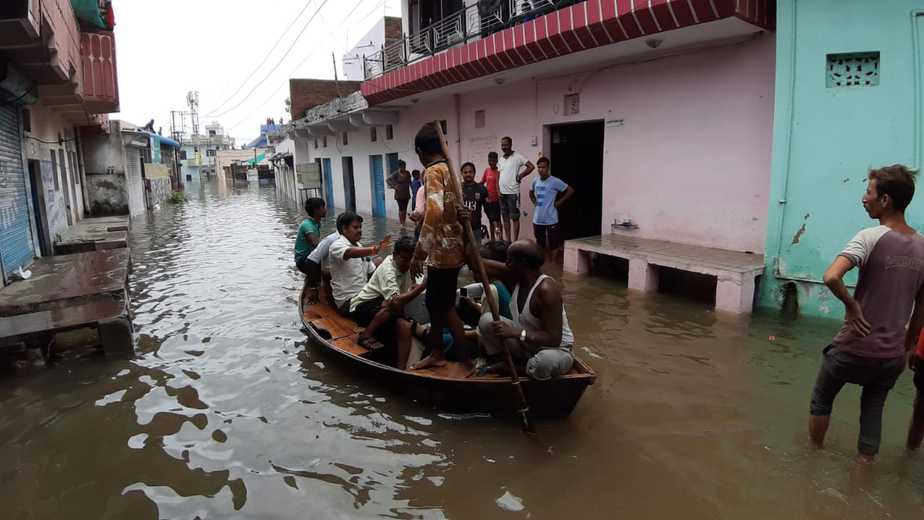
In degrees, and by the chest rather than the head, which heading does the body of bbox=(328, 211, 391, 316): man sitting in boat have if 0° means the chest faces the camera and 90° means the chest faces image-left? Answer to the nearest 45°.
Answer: approximately 270°

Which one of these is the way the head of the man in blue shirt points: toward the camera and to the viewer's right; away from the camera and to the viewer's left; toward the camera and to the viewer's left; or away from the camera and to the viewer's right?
toward the camera and to the viewer's left

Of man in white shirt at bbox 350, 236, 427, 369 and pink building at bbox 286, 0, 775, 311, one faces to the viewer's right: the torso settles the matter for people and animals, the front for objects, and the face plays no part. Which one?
the man in white shirt

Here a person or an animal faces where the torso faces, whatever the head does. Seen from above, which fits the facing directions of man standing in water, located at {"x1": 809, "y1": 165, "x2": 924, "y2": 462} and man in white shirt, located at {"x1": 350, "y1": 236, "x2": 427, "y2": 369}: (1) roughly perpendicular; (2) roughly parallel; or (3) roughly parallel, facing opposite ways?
roughly perpendicular

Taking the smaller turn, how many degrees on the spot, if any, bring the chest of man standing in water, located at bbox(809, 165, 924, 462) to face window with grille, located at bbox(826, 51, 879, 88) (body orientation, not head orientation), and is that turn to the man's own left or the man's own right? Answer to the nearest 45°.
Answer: approximately 45° to the man's own right

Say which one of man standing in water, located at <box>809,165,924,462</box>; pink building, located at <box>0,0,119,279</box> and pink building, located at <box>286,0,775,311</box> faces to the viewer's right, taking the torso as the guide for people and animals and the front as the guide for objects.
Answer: pink building, located at <box>0,0,119,279</box>

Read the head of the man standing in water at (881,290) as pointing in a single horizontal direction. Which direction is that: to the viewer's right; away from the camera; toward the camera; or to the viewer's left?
to the viewer's left

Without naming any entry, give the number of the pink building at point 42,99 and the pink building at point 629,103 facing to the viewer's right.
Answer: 1

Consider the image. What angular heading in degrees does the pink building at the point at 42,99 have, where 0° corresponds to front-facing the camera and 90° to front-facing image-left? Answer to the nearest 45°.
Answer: approximately 270°

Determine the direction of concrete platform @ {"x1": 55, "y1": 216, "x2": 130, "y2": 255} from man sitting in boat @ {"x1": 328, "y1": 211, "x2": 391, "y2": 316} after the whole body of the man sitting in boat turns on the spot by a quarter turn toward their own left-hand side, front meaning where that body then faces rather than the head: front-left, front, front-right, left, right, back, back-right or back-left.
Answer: front-left
